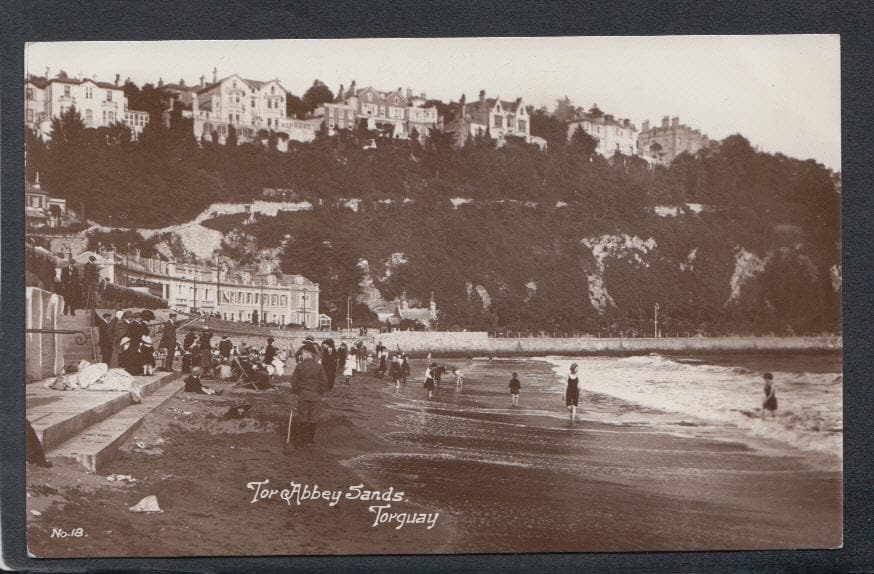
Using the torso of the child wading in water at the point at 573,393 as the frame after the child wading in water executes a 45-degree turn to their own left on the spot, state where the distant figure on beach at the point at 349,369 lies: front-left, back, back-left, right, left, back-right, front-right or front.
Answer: back-right
